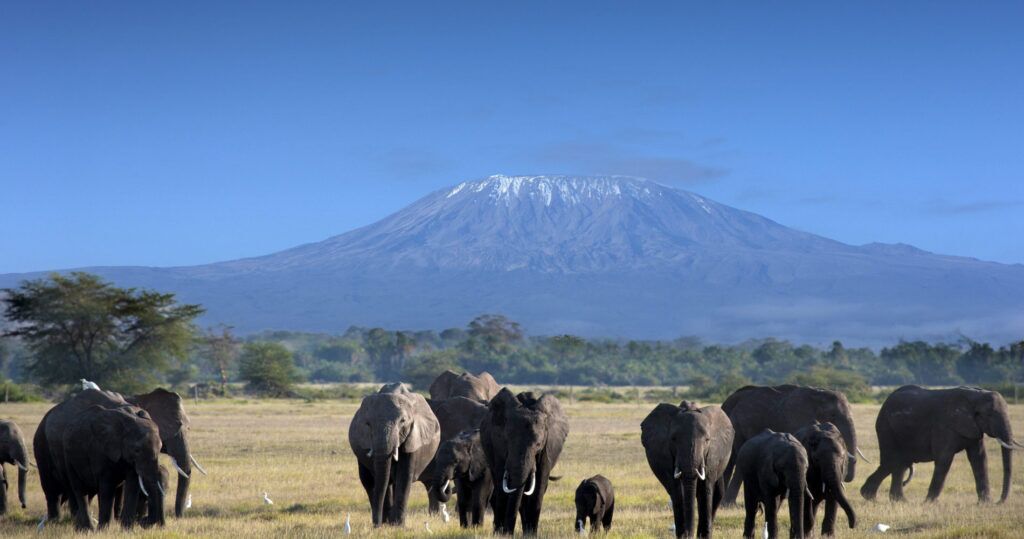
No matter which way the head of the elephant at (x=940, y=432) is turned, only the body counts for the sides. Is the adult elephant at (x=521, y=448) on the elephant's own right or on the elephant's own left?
on the elephant's own right

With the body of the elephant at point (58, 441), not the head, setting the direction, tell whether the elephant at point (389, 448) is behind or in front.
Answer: in front

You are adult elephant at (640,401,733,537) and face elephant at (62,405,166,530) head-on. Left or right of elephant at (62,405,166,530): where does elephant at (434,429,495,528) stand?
right

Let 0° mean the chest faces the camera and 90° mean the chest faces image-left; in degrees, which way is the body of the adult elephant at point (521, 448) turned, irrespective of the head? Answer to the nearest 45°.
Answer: approximately 0°

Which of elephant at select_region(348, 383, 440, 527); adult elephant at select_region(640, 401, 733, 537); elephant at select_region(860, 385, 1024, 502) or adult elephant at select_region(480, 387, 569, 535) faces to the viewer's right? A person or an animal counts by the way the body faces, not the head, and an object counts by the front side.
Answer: elephant at select_region(860, 385, 1024, 502)

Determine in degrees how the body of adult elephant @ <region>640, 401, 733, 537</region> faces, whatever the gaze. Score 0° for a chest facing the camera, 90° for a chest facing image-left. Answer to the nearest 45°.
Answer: approximately 0°

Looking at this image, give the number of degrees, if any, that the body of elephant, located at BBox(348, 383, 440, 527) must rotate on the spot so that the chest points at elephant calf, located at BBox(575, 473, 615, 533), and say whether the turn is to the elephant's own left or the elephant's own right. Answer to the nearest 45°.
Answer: approximately 90° to the elephant's own left

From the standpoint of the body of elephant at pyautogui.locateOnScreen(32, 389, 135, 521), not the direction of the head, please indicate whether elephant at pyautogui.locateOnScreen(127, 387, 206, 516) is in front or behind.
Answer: in front

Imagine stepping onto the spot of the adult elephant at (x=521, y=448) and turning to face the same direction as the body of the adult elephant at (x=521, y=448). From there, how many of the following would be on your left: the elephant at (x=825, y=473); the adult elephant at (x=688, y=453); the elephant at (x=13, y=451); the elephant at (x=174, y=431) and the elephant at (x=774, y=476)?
3

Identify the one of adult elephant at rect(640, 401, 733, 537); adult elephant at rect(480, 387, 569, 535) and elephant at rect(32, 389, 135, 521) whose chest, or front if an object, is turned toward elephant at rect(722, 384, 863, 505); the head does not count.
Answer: elephant at rect(32, 389, 135, 521)

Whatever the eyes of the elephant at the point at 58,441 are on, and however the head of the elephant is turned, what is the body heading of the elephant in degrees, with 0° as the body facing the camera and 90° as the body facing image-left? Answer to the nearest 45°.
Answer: approximately 270°

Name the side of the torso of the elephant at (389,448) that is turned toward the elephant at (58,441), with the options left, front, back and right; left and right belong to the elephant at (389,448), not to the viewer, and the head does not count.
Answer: right

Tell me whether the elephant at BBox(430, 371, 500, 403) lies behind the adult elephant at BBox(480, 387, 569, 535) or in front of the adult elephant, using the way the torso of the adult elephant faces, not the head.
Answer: behind

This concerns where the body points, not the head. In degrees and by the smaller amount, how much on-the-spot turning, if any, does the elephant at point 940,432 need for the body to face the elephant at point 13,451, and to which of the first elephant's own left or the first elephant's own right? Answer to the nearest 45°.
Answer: approximately 135° to the first elephant's own right
